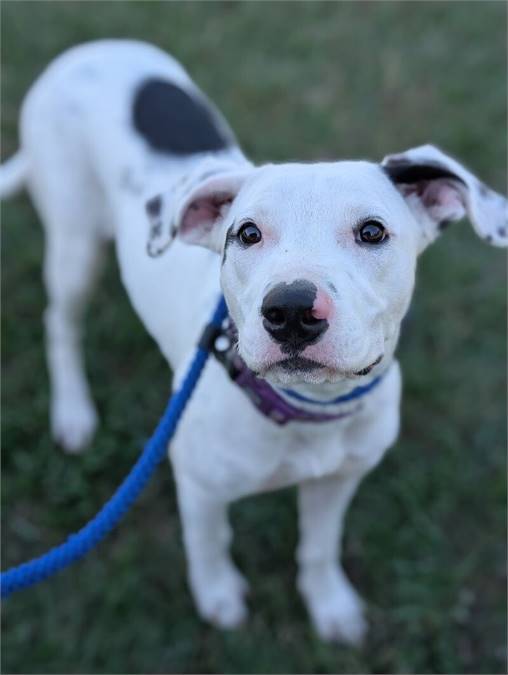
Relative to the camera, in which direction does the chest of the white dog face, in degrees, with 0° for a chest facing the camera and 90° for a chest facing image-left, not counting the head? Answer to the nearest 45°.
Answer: approximately 315°
